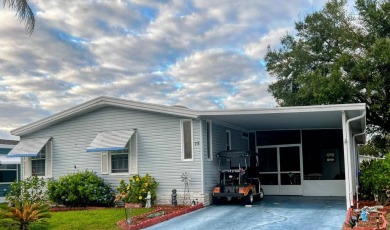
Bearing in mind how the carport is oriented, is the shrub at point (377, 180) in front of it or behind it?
in front

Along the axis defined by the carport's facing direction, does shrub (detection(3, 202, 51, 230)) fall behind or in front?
in front

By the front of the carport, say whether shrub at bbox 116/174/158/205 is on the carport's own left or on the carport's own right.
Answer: on the carport's own right

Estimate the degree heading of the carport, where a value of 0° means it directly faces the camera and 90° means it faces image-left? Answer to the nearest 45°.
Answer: approximately 0°

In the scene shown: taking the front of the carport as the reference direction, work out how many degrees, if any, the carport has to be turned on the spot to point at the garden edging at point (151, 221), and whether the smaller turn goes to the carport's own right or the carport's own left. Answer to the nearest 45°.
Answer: approximately 45° to the carport's own right

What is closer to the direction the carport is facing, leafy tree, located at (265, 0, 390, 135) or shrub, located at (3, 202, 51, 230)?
the shrub

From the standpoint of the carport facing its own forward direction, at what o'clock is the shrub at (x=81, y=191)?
The shrub is roughly at 2 o'clock from the carport.

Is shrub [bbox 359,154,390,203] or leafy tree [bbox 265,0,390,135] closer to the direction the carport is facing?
the shrub

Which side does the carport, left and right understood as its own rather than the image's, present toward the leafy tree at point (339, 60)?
back
